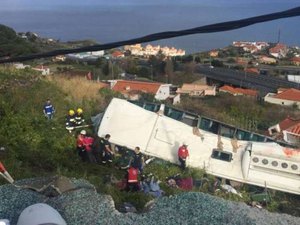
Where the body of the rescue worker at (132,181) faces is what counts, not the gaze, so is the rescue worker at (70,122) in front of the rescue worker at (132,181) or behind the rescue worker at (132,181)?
in front

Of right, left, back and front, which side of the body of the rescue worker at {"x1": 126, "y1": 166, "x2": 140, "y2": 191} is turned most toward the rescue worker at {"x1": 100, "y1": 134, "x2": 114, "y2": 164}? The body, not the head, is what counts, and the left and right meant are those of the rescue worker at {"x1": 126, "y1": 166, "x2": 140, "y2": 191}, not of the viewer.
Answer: front

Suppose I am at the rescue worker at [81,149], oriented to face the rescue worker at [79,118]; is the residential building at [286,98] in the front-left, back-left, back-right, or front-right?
front-right

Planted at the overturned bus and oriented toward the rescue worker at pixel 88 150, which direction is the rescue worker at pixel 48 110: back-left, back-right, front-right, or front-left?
front-right

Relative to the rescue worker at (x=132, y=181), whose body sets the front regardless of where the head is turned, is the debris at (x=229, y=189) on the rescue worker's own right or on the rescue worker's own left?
on the rescue worker's own right

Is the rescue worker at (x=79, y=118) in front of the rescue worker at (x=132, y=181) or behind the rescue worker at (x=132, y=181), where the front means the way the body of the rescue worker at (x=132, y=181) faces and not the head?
in front

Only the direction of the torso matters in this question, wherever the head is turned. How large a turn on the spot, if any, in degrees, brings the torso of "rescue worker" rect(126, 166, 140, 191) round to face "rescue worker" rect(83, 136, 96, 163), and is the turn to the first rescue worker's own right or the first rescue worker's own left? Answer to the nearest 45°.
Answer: approximately 45° to the first rescue worker's own left

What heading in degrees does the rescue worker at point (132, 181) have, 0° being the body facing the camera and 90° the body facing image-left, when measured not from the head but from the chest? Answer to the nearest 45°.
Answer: approximately 180°

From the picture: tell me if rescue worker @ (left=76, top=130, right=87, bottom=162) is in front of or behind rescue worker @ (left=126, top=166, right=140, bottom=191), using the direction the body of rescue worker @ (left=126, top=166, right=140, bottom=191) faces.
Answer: in front
